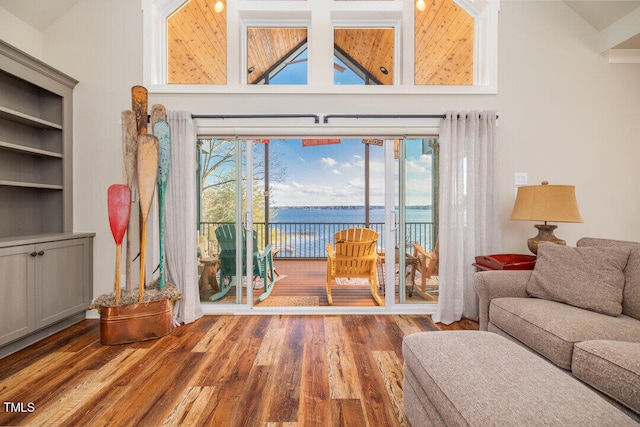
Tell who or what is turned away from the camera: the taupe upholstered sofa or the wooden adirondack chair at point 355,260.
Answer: the wooden adirondack chair

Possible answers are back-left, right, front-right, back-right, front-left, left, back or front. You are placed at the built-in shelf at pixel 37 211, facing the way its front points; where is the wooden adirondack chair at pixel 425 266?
front

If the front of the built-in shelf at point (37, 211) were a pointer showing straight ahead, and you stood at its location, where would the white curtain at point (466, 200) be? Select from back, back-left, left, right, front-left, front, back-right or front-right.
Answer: front

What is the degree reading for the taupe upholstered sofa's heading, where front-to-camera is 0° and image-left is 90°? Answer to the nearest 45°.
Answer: approximately 45°

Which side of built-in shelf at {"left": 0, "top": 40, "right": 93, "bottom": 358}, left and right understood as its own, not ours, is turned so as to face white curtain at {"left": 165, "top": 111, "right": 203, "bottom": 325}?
front

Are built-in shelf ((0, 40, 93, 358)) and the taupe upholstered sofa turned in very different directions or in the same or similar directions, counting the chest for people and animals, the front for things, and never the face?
very different directions

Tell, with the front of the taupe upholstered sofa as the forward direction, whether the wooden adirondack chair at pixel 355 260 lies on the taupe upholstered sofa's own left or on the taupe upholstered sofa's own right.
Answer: on the taupe upholstered sofa's own right

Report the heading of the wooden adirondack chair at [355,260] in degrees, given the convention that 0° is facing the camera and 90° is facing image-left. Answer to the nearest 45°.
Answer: approximately 180°

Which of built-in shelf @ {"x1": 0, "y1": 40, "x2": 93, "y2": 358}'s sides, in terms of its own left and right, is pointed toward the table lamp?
front

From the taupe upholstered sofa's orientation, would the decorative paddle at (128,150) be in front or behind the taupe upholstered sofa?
in front

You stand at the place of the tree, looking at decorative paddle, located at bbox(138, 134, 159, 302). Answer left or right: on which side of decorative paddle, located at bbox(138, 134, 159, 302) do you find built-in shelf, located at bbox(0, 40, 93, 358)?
right

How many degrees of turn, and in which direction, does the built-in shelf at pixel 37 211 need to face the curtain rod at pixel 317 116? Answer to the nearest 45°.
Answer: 0° — it already faces it
